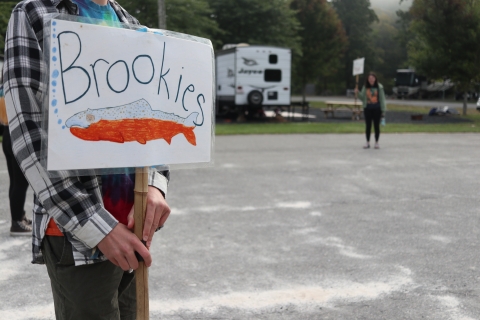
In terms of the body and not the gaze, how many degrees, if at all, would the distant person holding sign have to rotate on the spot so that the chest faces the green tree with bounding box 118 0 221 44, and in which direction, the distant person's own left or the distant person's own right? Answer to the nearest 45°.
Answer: approximately 135° to the distant person's own right

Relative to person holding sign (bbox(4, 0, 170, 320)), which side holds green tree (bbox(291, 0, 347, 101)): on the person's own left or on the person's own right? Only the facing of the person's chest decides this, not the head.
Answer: on the person's own left

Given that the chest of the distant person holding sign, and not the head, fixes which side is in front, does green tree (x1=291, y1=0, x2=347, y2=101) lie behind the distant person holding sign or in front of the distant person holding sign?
behind

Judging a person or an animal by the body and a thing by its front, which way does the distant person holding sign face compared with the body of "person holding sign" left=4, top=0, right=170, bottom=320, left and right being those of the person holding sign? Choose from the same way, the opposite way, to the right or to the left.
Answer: to the right

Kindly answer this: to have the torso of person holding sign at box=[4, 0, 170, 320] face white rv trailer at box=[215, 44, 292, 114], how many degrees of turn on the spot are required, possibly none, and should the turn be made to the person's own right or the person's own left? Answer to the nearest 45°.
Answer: approximately 135° to the person's own left

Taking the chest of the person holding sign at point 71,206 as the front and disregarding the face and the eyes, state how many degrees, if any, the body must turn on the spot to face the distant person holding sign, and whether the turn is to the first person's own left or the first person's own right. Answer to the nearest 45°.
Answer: approximately 90° to the first person's own left

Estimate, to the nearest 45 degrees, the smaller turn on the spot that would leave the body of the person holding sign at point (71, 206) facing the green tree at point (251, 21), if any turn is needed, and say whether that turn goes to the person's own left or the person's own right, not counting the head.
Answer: approximately 135° to the person's own left

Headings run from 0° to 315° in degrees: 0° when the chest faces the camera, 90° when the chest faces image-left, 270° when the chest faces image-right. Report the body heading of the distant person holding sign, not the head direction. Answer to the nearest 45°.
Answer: approximately 0°

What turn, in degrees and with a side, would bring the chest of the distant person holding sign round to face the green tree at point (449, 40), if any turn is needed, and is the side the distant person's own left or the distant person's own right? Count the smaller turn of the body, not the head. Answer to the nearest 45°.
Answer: approximately 180°
